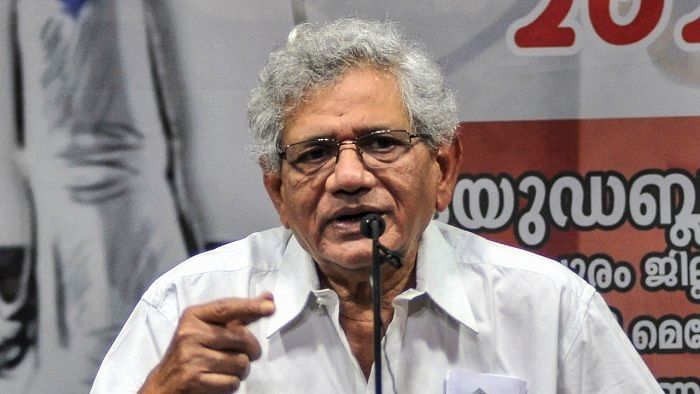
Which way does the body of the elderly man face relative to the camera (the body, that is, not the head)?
toward the camera

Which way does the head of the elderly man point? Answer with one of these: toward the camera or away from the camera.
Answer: toward the camera
